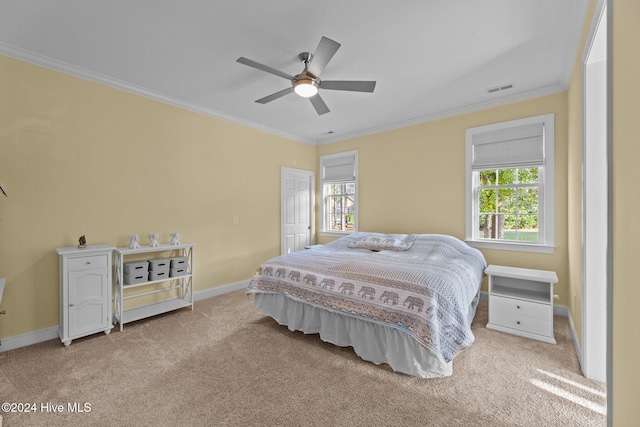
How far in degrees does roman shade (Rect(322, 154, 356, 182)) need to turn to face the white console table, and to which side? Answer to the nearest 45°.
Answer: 0° — it already faces it

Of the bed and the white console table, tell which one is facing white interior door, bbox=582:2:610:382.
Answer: the white console table

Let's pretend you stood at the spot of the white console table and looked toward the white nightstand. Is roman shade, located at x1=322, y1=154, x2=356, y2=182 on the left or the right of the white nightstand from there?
left

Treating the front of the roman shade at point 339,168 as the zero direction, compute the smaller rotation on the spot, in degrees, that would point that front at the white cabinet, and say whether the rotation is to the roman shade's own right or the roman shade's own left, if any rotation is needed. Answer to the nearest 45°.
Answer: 0° — it already faces it

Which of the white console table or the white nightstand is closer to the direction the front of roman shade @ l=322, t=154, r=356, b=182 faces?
the white console table

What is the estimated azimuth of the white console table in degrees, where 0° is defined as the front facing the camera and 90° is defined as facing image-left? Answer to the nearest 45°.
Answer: approximately 315°

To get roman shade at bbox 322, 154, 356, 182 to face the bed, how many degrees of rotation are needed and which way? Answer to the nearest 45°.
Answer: approximately 45° to its left

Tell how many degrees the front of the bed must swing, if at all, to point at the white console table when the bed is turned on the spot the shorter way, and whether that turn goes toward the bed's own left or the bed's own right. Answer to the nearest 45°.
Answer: approximately 45° to the bed's own right

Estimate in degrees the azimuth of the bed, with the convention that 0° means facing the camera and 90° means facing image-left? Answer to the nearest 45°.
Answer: approximately 45°

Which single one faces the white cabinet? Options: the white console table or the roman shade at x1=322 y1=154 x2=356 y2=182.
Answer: the roman shade
